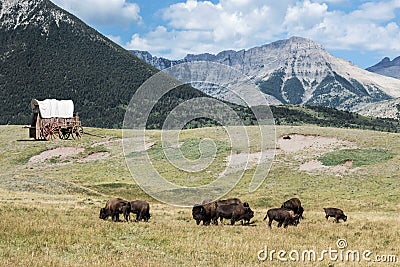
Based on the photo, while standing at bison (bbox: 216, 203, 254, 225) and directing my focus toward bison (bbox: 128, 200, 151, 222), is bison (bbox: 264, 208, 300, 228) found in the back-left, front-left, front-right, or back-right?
back-left

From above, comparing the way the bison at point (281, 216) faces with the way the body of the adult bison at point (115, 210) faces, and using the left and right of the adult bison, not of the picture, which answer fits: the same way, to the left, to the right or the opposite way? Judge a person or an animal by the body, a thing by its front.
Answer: the opposite way

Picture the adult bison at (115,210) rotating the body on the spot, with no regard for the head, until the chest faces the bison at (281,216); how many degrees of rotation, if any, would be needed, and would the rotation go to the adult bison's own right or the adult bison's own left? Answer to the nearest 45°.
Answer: approximately 180°

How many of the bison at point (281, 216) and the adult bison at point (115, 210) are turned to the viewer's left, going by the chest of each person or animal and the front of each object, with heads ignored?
1

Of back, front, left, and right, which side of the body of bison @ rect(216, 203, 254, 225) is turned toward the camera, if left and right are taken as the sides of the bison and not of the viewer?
right

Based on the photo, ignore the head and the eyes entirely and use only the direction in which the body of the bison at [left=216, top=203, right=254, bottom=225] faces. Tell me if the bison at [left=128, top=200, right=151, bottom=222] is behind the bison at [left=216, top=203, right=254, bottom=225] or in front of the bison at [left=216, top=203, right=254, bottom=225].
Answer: behind

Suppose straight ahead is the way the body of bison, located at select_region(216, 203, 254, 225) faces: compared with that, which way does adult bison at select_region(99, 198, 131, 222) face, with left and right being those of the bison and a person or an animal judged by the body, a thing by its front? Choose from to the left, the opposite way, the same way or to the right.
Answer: the opposite way

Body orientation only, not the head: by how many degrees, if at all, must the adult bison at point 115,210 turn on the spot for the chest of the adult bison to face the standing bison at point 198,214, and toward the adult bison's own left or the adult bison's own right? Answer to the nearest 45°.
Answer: approximately 180°
